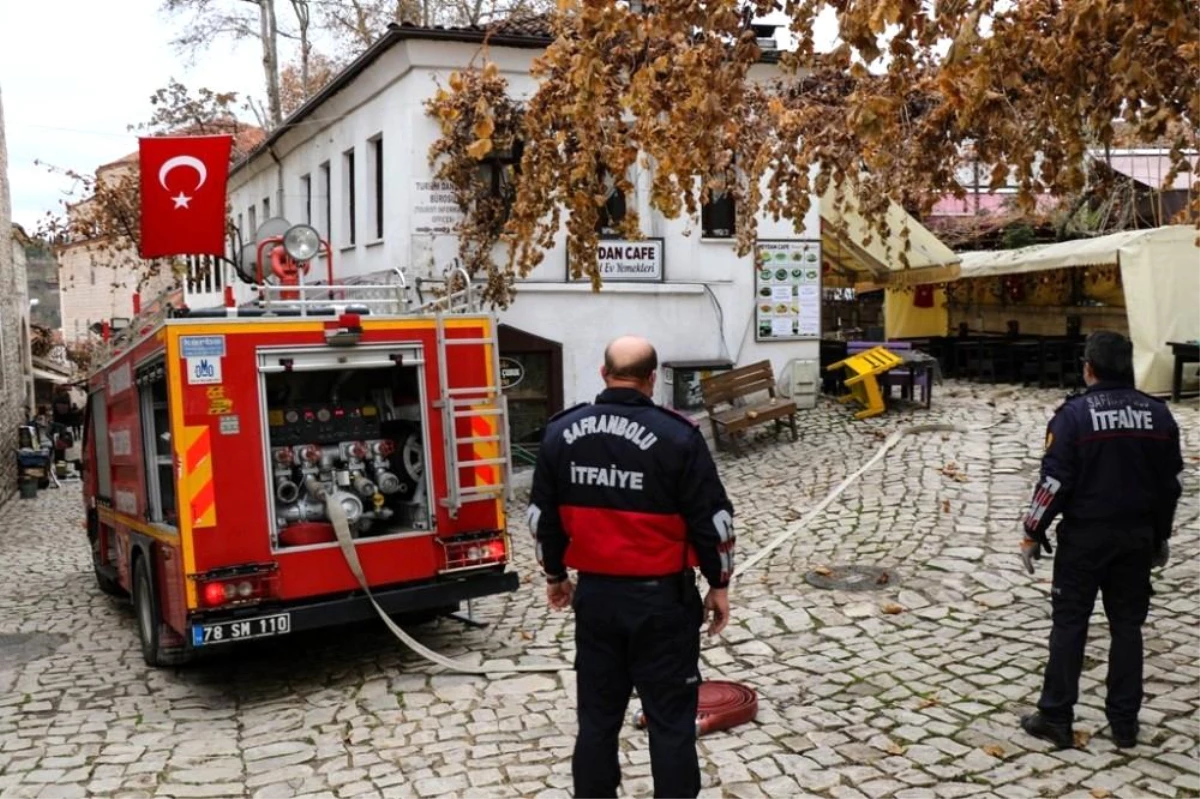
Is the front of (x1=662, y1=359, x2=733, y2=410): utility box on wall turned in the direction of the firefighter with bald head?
yes

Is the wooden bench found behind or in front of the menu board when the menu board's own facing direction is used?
in front

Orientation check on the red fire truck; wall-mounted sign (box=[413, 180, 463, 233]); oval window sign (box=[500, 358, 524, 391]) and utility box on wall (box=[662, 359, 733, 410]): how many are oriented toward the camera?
3

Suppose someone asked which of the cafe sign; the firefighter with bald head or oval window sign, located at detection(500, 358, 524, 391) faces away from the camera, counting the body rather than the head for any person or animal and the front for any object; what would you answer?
the firefighter with bald head

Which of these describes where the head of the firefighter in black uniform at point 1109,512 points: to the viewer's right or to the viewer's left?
to the viewer's left

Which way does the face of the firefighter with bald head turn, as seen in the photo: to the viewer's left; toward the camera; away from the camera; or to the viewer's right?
away from the camera

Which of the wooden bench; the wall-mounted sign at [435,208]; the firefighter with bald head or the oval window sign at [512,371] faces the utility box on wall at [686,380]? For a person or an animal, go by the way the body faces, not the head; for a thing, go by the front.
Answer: the firefighter with bald head

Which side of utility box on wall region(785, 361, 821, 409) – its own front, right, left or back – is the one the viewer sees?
front

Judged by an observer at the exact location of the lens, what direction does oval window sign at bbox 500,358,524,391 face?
facing the viewer

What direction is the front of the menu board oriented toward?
toward the camera

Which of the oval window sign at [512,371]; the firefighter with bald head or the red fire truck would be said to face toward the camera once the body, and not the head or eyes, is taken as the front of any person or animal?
the oval window sign

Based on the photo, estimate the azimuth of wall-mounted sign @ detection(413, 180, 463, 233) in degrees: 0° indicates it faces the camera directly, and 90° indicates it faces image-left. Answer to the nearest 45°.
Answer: approximately 0°

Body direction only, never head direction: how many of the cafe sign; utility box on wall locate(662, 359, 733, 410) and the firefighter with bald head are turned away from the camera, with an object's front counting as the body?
1

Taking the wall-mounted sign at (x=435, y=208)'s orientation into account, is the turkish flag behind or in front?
in front

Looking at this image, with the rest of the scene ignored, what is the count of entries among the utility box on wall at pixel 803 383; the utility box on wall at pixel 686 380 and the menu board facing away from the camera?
0

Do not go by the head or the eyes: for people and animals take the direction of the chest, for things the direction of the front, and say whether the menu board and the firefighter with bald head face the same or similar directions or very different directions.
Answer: very different directions

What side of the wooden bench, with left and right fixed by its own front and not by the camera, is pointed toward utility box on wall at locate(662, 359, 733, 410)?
back

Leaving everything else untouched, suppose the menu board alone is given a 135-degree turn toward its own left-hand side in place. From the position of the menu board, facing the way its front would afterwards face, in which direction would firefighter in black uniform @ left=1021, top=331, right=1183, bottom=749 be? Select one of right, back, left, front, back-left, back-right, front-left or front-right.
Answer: back-right
